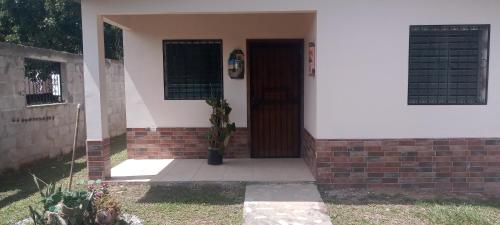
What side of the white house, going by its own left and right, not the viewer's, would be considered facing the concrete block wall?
right

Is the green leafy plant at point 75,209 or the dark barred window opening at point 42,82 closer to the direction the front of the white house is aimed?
the green leafy plant

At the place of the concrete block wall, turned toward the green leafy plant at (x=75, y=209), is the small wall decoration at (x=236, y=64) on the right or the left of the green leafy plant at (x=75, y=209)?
left

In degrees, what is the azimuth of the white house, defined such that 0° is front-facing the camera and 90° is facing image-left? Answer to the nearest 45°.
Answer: approximately 0°

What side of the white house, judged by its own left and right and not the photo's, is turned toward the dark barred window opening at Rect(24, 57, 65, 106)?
right

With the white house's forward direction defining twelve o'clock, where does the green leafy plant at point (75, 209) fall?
The green leafy plant is roughly at 2 o'clock from the white house.
